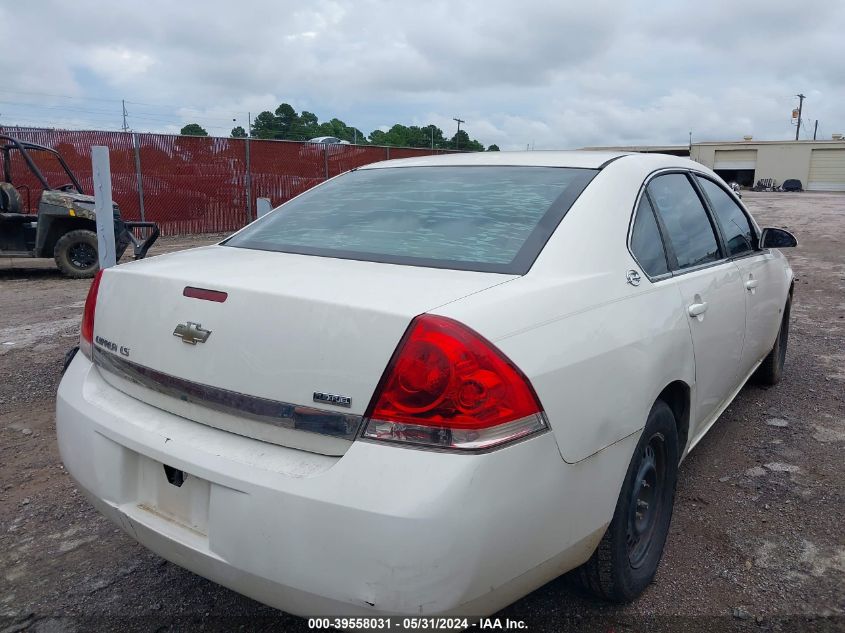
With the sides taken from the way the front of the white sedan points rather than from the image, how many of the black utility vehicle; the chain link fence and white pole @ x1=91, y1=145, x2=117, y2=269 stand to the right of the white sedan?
0

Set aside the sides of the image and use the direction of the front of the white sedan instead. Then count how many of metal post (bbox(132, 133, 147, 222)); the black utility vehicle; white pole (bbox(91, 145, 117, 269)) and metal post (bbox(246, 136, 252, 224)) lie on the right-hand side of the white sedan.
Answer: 0

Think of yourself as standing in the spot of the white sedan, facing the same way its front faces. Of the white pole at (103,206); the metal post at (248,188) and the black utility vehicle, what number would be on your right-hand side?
0

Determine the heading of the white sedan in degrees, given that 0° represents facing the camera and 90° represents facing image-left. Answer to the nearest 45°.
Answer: approximately 225°

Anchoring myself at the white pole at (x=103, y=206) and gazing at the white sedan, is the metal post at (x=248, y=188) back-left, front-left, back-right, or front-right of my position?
back-left

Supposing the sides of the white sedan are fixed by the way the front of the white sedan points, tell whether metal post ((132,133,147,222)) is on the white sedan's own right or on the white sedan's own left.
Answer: on the white sedan's own left

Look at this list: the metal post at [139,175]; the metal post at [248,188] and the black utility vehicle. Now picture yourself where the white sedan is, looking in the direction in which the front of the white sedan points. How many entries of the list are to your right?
0

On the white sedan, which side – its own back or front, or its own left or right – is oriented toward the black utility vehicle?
left

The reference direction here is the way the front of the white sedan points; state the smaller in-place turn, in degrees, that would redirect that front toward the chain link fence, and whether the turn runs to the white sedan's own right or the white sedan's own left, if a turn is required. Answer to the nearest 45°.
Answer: approximately 45° to the white sedan's own left

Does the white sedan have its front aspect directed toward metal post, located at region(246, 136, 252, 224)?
no

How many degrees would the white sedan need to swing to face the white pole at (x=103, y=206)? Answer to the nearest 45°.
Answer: approximately 90° to its left
